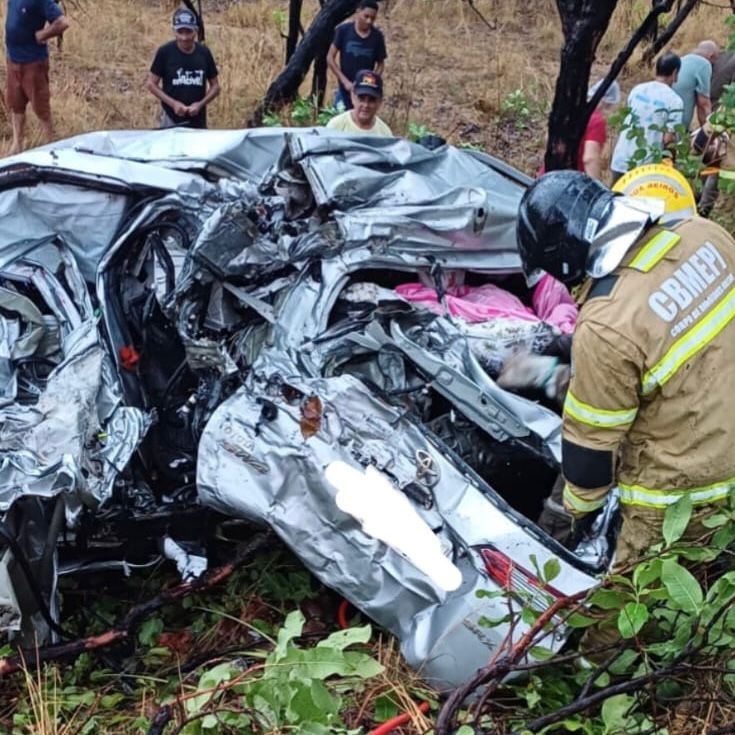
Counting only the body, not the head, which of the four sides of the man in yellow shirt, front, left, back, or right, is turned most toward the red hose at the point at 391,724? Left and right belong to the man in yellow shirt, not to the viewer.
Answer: front

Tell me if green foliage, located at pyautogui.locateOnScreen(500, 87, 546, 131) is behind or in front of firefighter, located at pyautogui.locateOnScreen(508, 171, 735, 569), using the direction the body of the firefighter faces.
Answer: in front

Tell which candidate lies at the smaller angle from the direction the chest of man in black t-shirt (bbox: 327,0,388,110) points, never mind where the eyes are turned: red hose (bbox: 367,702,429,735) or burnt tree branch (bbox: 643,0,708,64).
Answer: the red hose

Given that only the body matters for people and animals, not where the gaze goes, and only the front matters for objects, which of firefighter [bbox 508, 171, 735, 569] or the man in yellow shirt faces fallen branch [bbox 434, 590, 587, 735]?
the man in yellow shirt

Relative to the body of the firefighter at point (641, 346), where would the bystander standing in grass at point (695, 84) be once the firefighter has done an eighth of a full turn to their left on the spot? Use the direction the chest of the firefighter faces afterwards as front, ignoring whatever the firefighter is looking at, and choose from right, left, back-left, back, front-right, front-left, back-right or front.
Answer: right

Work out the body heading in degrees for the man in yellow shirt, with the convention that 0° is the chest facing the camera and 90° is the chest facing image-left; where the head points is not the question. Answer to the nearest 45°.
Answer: approximately 0°

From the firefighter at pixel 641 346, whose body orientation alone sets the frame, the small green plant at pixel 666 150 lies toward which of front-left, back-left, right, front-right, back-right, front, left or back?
front-right

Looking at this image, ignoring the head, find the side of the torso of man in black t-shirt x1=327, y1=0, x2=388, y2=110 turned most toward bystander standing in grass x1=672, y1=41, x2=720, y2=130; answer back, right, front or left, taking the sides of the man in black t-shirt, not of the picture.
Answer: left

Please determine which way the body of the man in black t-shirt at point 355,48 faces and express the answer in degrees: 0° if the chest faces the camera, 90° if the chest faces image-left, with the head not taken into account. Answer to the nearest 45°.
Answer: approximately 0°

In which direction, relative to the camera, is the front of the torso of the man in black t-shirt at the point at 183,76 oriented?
toward the camera

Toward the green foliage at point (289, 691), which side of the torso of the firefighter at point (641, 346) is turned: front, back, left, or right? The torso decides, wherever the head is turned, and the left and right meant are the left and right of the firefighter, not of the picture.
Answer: left

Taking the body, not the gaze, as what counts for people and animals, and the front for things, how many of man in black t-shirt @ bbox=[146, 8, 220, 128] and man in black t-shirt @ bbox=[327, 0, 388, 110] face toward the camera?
2
